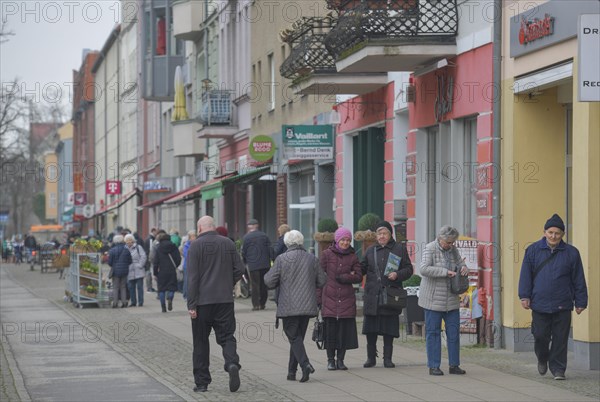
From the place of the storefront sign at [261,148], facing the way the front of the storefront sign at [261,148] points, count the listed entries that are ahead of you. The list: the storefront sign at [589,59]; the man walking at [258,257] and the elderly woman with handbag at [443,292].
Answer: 3

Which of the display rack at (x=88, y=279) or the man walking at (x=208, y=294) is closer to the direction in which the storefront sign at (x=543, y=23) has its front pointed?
the man walking

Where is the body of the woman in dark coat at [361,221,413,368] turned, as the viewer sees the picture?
toward the camera

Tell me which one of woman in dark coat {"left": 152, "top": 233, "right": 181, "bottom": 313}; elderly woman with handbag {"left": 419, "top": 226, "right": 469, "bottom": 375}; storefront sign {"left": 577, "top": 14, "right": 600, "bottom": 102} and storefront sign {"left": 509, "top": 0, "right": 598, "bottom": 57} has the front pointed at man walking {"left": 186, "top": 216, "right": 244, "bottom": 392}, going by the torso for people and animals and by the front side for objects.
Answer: storefront sign {"left": 509, "top": 0, "right": 598, "bottom": 57}

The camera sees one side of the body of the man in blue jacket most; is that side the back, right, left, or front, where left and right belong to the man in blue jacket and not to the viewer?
front

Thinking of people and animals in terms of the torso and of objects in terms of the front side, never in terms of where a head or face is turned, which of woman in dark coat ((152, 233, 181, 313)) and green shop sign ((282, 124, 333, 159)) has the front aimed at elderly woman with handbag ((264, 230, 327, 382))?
the green shop sign

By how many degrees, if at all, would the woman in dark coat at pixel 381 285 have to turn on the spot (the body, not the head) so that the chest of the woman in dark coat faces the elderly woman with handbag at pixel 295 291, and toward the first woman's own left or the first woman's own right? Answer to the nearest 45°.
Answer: approximately 45° to the first woman's own right

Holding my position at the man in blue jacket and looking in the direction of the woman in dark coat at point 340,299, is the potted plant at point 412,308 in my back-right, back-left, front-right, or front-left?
front-right

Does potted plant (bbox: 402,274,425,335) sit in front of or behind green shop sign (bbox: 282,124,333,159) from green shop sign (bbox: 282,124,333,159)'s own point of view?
in front

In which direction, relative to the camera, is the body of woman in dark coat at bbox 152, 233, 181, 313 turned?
away from the camera

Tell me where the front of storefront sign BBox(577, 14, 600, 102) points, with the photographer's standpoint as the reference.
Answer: facing the viewer

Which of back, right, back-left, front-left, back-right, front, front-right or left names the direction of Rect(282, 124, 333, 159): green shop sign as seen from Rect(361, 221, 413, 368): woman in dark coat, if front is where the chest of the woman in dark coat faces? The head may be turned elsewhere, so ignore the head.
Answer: back

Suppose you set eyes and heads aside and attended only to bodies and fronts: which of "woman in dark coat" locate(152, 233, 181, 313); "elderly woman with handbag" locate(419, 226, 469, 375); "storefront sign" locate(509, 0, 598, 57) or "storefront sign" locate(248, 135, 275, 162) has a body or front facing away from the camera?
the woman in dark coat

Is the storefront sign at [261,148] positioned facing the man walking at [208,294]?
yes

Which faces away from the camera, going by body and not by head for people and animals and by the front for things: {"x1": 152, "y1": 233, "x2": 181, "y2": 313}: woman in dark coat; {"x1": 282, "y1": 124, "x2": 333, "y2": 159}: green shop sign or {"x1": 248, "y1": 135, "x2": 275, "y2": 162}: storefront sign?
the woman in dark coat
